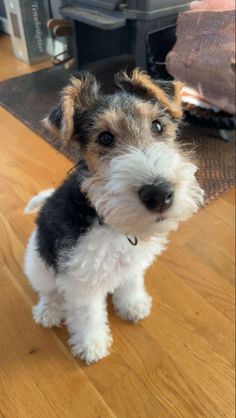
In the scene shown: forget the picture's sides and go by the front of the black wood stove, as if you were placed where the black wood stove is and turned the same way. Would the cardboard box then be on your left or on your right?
on your right

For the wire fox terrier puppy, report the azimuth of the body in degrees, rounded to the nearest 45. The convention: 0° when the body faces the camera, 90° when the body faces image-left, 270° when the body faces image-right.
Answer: approximately 315°

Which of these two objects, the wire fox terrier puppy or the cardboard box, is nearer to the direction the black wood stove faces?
the wire fox terrier puppy

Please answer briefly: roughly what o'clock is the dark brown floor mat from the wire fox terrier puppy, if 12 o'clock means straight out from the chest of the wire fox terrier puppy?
The dark brown floor mat is roughly at 7 o'clock from the wire fox terrier puppy.

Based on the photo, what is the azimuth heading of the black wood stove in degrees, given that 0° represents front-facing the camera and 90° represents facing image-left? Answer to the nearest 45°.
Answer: approximately 45°

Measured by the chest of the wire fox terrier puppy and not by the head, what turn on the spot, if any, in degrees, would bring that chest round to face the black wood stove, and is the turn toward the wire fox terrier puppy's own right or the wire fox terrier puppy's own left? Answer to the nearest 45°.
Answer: approximately 135° to the wire fox terrier puppy's own left
